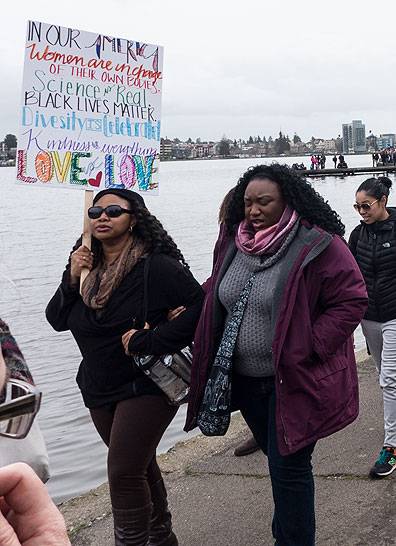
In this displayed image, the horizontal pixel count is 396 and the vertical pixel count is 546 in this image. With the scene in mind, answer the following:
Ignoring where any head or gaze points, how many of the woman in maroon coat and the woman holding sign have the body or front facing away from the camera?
0

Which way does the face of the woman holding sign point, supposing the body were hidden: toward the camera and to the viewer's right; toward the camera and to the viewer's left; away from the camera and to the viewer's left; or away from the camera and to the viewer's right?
toward the camera and to the viewer's left

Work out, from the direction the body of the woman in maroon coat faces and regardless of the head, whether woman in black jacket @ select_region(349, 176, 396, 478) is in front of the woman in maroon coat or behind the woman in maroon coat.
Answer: behind

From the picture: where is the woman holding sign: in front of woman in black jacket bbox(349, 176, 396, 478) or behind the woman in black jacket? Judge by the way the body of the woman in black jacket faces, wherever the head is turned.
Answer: in front

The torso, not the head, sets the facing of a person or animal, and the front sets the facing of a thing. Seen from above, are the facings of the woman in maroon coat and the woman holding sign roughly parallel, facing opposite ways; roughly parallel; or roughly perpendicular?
roughly parallel

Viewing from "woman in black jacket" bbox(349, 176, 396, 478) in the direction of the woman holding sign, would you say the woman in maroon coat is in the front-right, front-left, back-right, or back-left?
front-left

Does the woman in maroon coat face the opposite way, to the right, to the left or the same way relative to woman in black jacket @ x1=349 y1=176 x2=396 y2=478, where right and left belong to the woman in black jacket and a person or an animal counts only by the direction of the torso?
the same way

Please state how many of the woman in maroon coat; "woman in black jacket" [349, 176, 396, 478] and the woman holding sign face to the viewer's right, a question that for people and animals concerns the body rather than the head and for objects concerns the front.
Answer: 0

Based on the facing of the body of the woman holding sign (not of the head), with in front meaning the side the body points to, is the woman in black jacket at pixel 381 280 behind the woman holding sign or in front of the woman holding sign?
behind

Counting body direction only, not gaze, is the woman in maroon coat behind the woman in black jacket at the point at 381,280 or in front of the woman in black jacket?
in front

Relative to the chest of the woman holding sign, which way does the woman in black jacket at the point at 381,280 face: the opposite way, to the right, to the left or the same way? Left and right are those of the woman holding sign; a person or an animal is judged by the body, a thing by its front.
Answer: the same way
